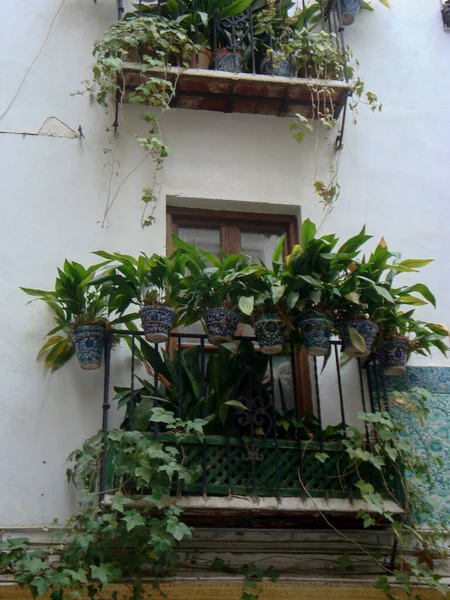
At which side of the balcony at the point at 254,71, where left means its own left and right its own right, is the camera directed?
front

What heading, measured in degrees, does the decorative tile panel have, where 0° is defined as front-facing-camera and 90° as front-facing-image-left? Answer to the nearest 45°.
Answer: approximately 0°

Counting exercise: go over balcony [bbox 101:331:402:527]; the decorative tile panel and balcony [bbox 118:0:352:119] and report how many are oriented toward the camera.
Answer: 3

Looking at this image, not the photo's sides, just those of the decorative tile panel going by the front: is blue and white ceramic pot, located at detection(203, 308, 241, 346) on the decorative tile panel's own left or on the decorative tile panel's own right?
on the decorative tile panel's own right

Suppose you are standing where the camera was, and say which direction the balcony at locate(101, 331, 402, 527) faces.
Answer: facing the viewer
